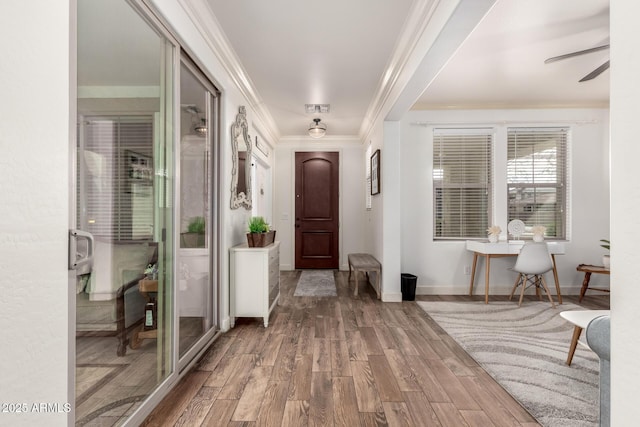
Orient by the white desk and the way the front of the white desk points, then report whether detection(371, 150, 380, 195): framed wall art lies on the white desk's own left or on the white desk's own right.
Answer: on the white desk's own right

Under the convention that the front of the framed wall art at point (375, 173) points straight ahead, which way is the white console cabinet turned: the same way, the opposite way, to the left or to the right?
the opposite way

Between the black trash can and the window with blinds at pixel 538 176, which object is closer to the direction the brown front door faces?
the black trash can

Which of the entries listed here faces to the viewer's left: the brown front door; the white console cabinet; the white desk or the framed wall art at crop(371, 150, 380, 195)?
the framed wall art

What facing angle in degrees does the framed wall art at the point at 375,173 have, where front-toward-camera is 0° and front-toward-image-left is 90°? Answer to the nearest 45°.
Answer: approximately 90°

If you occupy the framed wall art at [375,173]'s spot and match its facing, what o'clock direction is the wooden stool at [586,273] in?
The wooden stool is roughly at 6 o'clock from the framed wall art.

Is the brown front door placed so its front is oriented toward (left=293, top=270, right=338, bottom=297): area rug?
yes

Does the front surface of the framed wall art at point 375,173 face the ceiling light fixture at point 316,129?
yes

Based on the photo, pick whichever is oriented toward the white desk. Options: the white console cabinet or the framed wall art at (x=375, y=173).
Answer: the white console cabinet

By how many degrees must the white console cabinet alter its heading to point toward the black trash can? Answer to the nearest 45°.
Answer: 0° — it already faces it

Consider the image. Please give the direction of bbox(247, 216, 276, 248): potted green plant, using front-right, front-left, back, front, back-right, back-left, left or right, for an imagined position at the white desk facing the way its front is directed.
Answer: front-right

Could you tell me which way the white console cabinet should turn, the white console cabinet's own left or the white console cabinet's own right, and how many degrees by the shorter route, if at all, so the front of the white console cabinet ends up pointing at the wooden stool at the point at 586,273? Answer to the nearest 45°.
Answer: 0° — it already faces it

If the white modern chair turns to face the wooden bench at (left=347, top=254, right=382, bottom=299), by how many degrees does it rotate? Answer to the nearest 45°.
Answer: approximately 45° to its left
